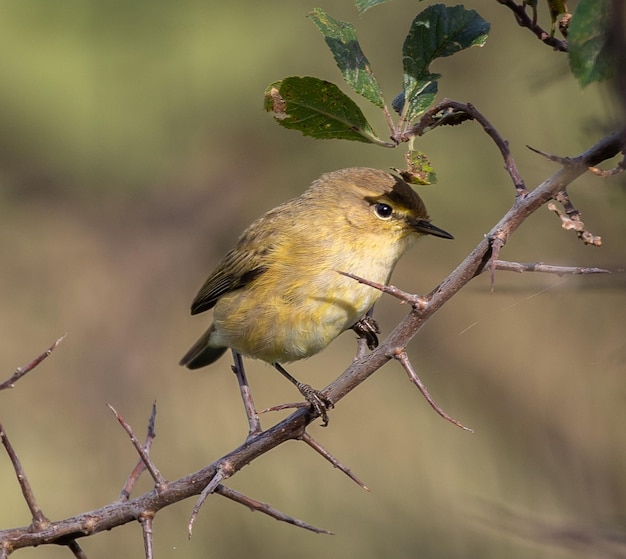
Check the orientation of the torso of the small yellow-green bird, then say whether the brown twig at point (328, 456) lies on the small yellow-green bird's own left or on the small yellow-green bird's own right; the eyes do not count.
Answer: on the small yellow-green bird's own right

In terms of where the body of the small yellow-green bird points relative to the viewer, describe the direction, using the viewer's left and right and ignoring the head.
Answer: facing the viewer and to the right of the viewer

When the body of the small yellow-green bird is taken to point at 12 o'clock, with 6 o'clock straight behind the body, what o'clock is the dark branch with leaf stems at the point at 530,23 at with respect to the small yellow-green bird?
The dark branch with leaf stems is roughly at 1 o'clock from the small yellow-green bird.

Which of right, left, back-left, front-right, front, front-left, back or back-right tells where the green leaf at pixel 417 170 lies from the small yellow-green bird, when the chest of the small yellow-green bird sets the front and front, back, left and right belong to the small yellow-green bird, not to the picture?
front-right

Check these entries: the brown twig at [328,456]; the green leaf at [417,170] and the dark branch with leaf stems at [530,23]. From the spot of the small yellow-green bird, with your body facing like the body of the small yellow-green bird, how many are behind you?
0
